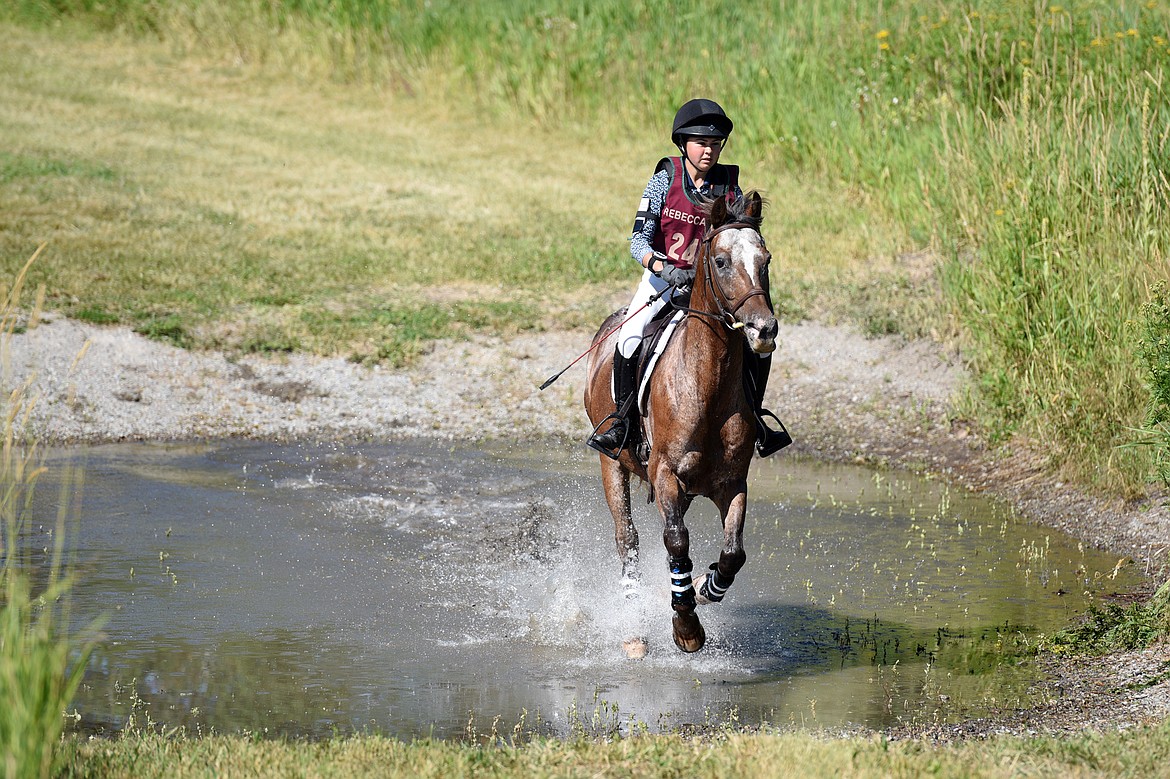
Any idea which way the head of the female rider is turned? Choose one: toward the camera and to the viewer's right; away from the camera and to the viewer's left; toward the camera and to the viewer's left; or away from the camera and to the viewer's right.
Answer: toward the camera and to the viewer's right

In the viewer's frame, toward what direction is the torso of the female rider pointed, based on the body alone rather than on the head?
toward the camera

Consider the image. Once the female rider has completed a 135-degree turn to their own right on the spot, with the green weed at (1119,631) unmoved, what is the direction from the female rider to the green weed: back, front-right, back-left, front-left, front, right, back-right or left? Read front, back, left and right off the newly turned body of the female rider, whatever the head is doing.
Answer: back-right
